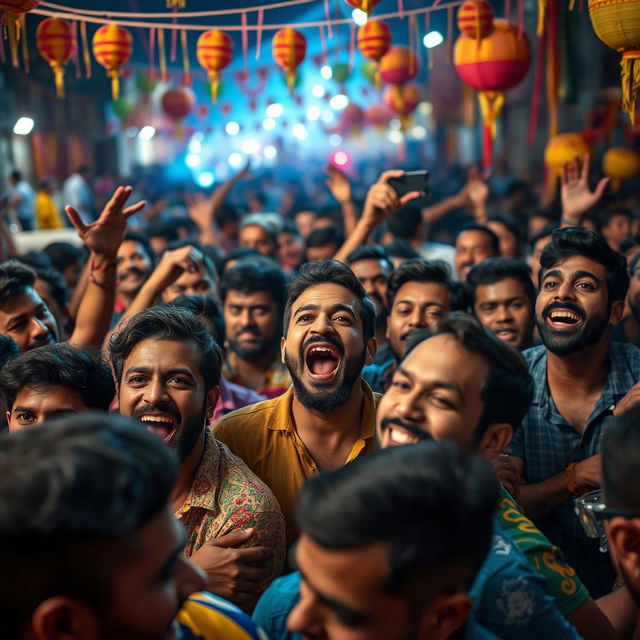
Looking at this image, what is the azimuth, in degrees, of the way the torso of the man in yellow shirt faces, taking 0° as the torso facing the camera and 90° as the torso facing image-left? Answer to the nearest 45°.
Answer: approximately 0°

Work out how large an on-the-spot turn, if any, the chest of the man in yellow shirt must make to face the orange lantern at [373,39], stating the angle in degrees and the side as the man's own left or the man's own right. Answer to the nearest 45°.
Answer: approximately 180°

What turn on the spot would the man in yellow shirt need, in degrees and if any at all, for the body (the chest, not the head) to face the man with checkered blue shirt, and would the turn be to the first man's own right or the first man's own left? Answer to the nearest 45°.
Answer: approximately 90° to the first man's own left

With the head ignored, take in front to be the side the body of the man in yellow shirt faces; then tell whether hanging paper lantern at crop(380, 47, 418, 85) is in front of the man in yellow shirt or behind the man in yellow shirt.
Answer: behind

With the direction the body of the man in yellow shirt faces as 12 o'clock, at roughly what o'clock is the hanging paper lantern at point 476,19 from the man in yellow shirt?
The hanging paper lantern is roughly at 7 o'clock from the man in yellow shirt.

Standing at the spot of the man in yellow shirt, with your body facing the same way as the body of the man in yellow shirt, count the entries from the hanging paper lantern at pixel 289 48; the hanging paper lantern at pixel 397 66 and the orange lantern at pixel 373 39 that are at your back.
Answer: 3

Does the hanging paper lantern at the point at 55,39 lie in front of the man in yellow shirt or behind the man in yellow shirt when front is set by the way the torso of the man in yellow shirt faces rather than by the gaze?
behind

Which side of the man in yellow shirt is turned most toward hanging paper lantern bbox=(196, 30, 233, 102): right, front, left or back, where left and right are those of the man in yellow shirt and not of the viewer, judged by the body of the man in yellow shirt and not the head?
back

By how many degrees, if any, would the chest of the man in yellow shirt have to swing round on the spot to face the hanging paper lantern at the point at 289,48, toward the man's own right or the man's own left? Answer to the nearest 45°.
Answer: approximately 180°

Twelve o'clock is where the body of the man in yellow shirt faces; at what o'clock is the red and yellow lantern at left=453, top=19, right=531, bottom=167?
The red and yellow lantern is roughly at 7 o'clock from the man in yellow shirt.

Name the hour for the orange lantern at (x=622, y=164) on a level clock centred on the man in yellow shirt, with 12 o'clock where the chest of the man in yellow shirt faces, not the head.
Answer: The orange lantern is roughly at 7 o'clock from the man in yellow shirt.

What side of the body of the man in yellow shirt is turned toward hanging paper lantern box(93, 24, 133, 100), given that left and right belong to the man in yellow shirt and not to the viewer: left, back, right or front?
back
